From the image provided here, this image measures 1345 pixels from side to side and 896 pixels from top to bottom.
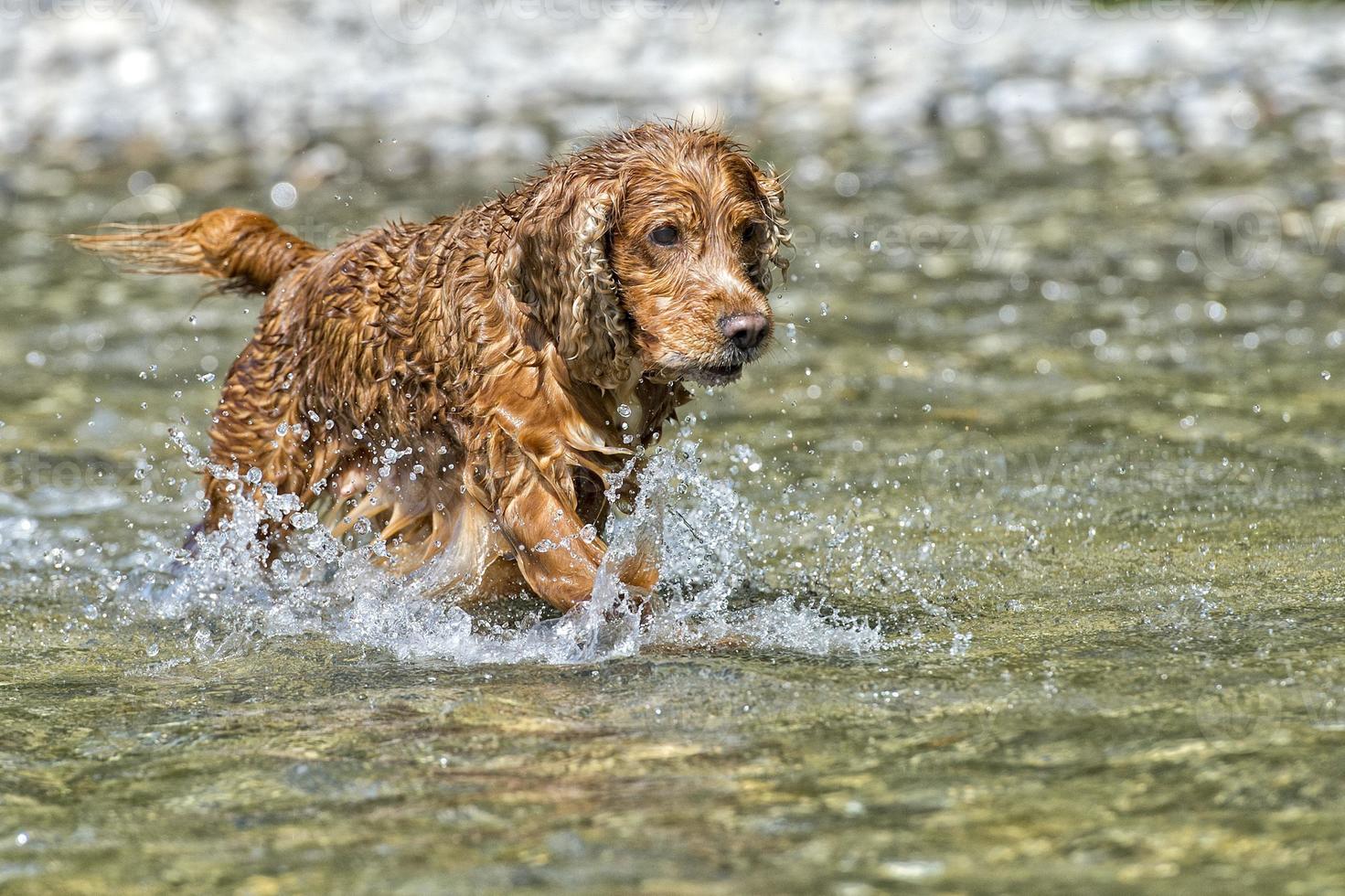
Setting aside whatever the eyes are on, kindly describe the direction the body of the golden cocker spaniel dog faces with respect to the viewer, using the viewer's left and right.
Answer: facing the viewer and to the right of the viewer
